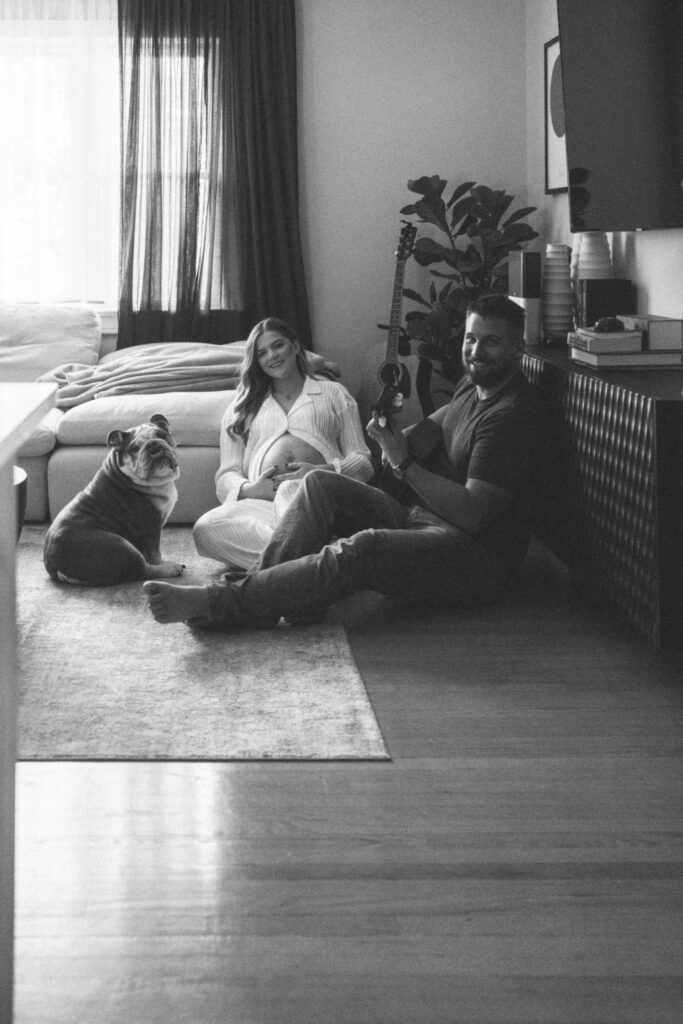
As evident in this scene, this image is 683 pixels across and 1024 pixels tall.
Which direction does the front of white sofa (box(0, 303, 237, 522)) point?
toward the camera

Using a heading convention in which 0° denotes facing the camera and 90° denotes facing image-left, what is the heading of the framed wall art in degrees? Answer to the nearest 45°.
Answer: approximately 90°

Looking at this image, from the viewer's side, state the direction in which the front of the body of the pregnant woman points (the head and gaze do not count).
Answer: toward the camera

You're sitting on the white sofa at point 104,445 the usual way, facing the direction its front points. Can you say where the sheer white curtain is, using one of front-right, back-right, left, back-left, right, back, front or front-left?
back

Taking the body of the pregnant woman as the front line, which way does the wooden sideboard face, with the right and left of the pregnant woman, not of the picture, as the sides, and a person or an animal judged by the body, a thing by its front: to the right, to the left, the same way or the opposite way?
to the right

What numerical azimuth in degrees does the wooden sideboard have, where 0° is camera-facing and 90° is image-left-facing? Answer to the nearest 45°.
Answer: approximately 90°

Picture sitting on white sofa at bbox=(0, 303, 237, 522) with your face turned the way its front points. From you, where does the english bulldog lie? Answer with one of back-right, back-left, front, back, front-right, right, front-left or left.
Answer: front
